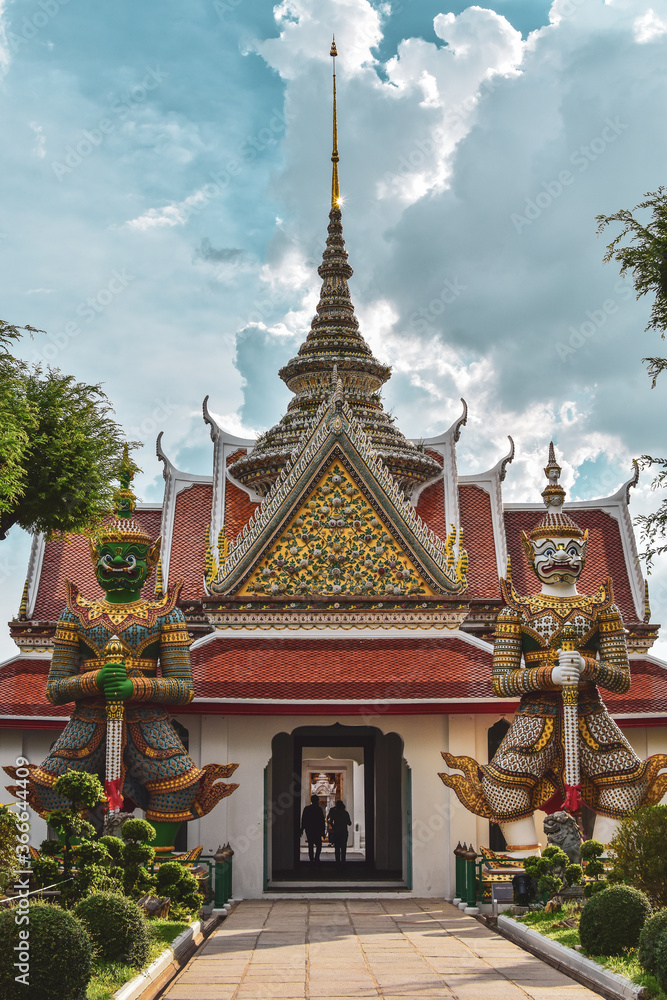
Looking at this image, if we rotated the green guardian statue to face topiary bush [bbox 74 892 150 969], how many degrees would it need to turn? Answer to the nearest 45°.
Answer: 0° — it already faces it

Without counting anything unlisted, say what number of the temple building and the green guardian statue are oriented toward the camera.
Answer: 2

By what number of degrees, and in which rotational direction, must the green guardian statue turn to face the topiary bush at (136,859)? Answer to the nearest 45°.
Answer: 0° — it already faces it

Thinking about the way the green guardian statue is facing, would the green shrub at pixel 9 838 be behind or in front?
in front

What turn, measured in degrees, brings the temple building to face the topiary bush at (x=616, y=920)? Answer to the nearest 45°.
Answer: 0° — it already faces it

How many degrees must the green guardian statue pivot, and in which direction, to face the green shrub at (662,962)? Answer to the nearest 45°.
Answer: approximately 45° to its left

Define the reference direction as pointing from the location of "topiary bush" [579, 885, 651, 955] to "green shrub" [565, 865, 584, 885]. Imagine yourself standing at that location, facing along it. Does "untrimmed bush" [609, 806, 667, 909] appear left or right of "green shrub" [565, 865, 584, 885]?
right

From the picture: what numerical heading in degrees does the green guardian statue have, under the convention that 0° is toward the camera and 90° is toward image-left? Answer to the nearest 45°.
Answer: approximately 0°

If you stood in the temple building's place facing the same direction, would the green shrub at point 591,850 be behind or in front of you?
in front

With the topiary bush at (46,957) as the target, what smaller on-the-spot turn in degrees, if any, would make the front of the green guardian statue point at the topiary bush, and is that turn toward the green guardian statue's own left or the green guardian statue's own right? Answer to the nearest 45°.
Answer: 0° — it already faces it

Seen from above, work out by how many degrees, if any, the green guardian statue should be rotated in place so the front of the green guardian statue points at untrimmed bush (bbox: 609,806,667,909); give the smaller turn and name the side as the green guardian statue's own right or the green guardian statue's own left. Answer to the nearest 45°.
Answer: approximately 45° to the green guardian statue's own left
